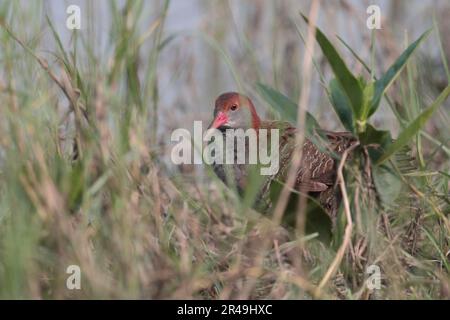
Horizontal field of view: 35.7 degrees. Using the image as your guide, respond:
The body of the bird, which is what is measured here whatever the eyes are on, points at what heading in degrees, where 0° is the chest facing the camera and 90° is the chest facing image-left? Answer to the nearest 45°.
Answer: approximately 90°
